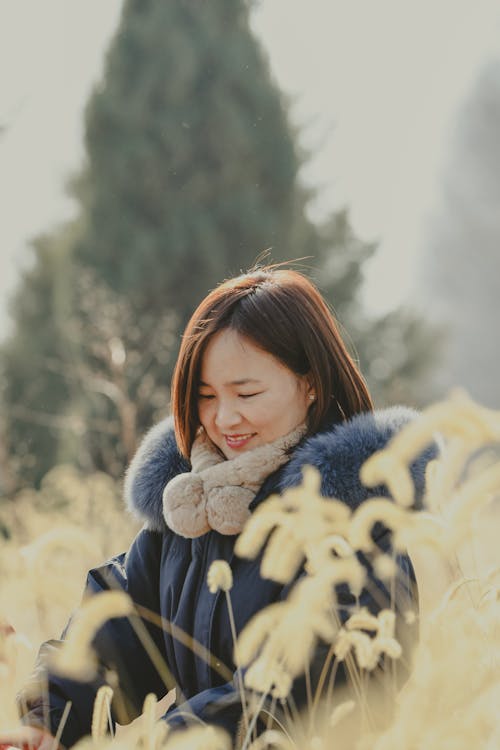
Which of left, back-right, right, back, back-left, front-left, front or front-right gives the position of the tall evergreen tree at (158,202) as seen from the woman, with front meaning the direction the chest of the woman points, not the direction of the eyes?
back-right

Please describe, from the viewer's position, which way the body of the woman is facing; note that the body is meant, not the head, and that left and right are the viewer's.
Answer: facing the viewer and to the left of the viewer
